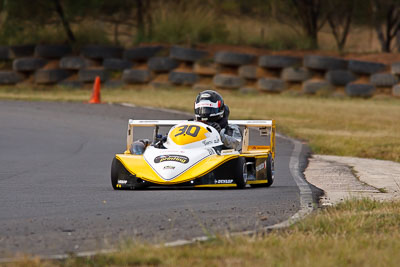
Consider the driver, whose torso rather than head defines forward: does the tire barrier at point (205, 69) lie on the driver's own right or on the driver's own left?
on the driver's own right

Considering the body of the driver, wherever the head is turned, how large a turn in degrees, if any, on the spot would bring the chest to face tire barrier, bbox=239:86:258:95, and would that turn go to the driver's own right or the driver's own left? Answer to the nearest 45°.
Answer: approximately 135° to the driver's own right

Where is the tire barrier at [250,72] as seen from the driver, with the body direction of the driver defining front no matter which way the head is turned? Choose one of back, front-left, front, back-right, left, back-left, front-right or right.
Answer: back-right

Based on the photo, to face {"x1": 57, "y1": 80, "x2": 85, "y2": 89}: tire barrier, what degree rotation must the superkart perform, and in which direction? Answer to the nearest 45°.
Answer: approximately 180°

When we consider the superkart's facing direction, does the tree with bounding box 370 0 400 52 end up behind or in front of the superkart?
behind

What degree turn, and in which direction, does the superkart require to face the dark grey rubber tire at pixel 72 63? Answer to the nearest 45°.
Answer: approximately 180°

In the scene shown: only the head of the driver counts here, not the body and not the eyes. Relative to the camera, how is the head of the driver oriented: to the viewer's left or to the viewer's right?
to the viewer's left

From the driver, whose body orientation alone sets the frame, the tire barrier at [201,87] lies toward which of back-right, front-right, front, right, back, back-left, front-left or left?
back-right

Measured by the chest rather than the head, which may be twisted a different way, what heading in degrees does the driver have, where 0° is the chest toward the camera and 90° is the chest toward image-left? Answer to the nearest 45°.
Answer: approximately 45°

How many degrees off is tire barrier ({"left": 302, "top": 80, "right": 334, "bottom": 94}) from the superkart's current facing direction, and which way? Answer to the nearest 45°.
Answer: approximately 180°
